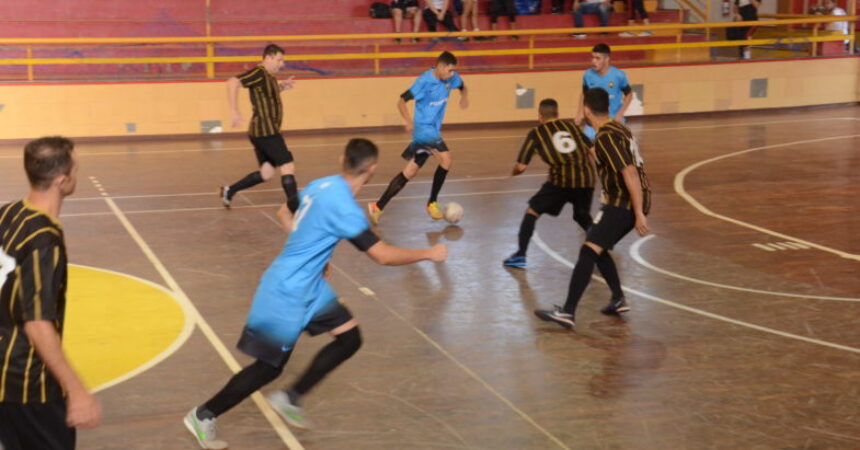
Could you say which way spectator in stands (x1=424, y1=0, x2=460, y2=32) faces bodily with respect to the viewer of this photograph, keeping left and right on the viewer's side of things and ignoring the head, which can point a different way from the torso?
facing the viewer

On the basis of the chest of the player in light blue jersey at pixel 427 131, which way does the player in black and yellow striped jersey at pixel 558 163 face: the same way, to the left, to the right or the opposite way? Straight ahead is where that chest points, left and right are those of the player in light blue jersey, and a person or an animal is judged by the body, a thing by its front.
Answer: the opposite way

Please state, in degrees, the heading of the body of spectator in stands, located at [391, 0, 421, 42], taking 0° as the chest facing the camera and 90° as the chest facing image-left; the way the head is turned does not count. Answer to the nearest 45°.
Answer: approximately 0°

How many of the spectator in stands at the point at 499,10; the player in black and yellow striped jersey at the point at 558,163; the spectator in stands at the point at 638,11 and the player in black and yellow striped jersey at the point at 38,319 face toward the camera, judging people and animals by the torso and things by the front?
2

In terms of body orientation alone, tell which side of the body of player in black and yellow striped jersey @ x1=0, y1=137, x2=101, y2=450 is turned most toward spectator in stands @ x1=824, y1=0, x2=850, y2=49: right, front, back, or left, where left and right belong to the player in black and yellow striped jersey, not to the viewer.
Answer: front

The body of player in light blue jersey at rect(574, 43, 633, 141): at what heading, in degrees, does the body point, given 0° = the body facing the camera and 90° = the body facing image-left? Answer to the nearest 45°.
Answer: approximately 45°

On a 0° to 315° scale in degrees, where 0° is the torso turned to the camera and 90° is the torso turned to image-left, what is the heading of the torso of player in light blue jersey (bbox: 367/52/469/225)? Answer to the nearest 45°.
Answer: approximately 315°

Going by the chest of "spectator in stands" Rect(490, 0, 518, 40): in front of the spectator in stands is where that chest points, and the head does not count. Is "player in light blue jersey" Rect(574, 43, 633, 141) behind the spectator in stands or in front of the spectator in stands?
in front

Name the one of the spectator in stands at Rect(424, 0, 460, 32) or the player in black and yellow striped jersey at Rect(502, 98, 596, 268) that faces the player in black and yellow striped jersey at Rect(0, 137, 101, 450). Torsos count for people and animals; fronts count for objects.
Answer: the spectator in stands

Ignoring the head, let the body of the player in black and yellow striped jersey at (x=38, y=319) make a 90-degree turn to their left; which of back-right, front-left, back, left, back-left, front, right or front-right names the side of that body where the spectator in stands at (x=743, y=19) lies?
right

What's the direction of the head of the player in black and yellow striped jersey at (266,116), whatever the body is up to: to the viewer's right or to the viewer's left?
to the viewer's right

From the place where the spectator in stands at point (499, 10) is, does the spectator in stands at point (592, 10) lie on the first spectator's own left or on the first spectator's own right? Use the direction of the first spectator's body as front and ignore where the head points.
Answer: on the first spectator's own left

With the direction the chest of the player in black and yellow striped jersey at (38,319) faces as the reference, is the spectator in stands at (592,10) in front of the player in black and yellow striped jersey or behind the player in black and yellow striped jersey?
in front

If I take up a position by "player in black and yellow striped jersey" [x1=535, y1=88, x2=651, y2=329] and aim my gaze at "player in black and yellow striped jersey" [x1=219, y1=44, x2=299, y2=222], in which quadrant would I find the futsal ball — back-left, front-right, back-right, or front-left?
front-right
